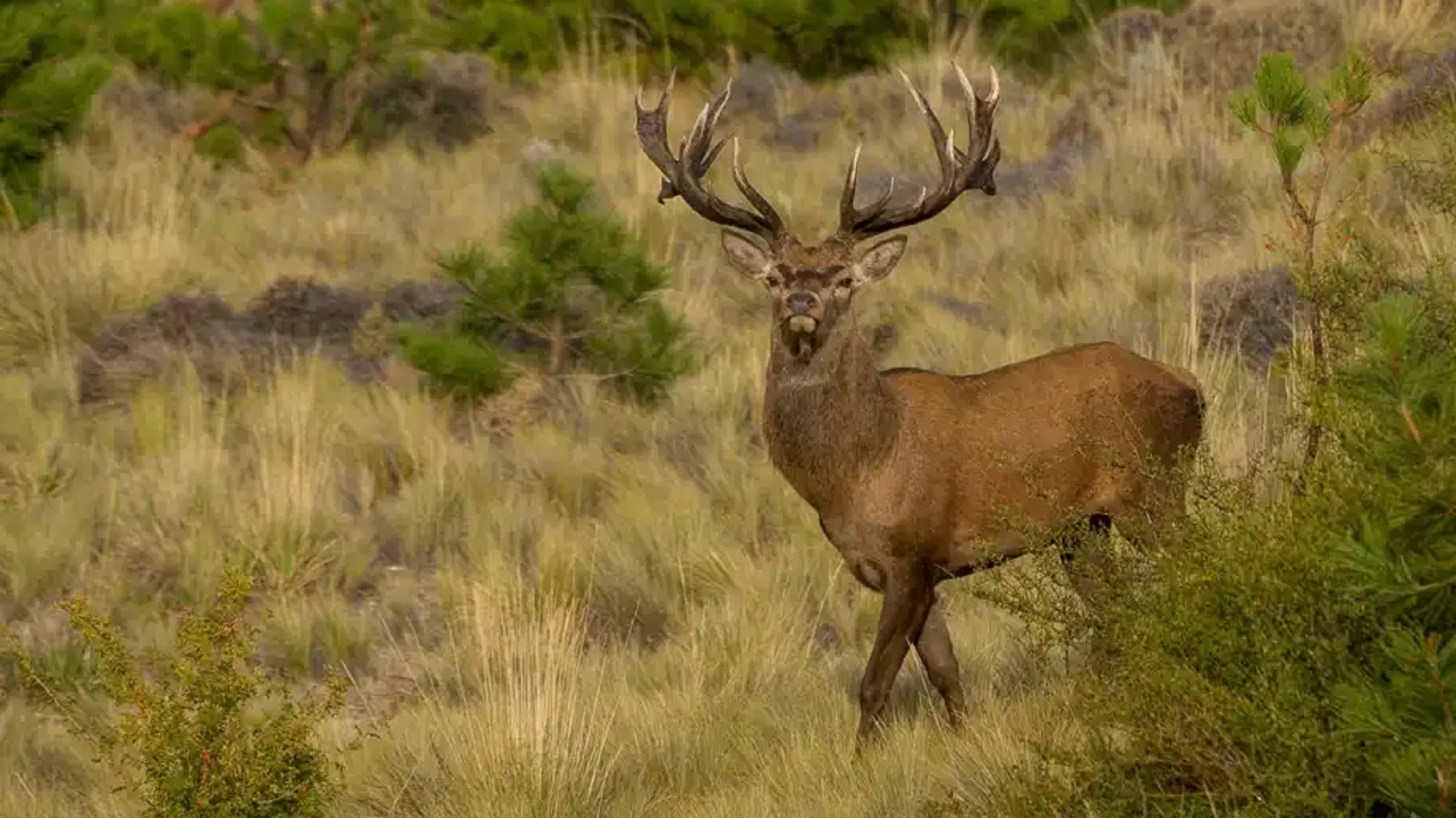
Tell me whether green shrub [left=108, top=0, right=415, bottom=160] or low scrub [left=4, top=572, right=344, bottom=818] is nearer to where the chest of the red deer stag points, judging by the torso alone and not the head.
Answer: the low scrub

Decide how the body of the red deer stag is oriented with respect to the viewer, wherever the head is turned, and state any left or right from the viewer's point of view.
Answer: facing the viewer and to the left of the viewer

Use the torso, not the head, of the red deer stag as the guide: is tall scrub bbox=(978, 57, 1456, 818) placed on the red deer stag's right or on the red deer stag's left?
on the red deer stag's left

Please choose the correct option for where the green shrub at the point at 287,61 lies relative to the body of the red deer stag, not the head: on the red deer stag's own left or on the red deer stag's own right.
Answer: on the red deer stag's own right

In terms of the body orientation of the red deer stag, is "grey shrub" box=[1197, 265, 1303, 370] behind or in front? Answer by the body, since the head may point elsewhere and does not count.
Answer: behind

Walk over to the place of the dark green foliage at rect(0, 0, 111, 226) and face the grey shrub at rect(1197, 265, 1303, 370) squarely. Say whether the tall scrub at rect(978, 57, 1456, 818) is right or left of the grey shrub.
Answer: right

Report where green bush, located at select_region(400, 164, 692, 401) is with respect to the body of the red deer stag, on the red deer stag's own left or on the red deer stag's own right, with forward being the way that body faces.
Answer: on the red deer stag's own right

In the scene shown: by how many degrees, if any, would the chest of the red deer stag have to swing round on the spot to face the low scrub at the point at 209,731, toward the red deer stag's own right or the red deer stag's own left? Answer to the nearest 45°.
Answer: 0° — it already faces it

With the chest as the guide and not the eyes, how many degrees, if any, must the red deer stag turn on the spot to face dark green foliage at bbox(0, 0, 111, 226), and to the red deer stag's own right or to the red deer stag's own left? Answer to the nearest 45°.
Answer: approximately 90° to the red deer stag's own right

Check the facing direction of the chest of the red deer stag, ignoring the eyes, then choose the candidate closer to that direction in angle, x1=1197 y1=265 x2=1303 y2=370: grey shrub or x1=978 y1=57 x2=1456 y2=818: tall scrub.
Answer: the tall scrub

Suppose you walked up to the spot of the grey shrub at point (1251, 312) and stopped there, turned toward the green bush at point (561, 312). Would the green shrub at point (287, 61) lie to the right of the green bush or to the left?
right
